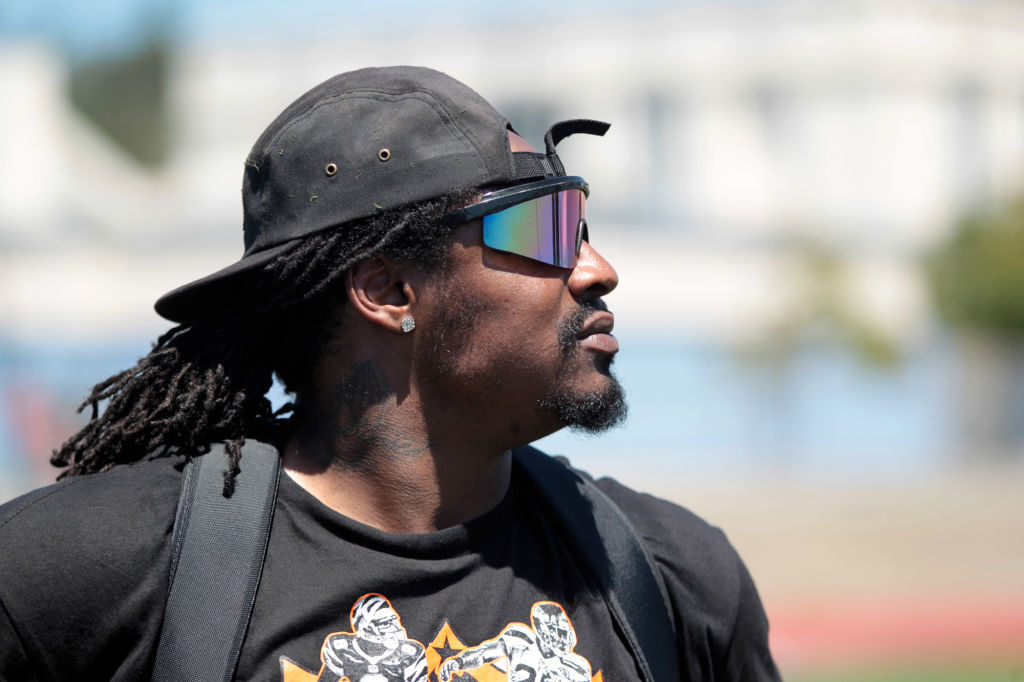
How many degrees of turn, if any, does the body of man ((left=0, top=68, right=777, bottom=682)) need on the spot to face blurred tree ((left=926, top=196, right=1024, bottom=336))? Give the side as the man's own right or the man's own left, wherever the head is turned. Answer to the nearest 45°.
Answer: approximately 90° to the man's own left

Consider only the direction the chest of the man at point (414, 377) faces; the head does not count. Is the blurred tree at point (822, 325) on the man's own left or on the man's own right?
on the man's own left

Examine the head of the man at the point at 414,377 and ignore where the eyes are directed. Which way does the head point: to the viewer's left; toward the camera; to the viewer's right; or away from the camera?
to the viewer's right

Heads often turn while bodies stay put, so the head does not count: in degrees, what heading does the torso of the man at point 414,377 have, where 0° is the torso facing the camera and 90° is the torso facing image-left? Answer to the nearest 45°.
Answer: approximately 315°
